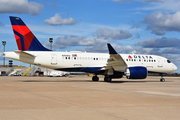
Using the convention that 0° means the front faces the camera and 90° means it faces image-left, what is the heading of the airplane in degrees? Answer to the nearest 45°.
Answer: approximately 270°
